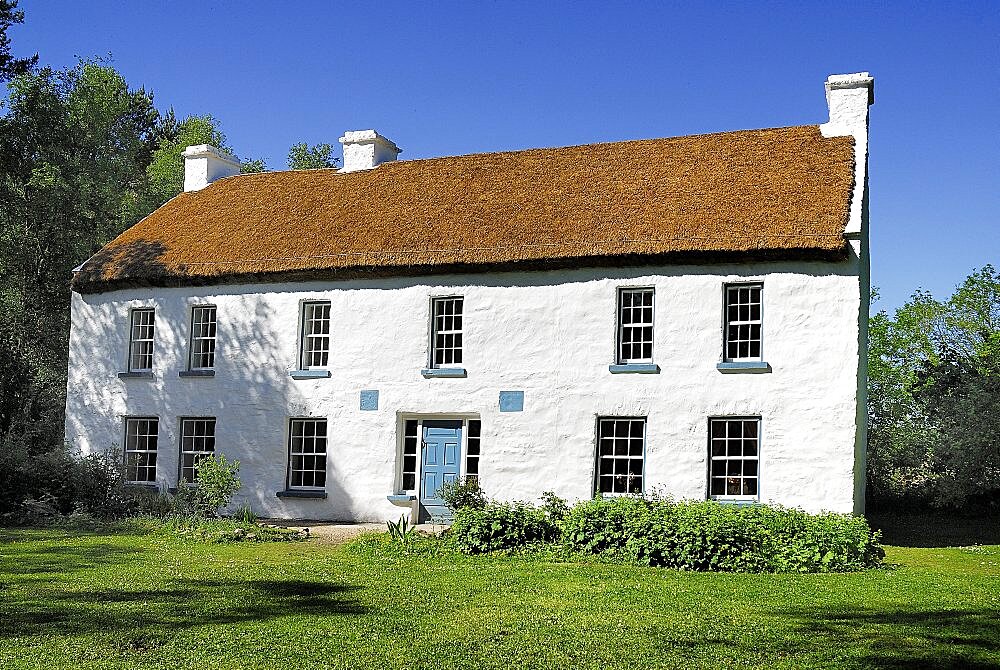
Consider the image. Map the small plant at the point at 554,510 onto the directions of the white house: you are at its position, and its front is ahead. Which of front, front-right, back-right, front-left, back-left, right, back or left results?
front

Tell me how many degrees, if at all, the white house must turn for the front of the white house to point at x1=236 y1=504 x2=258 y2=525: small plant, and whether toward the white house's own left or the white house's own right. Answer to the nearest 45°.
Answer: approximately 90° to the white house's own right

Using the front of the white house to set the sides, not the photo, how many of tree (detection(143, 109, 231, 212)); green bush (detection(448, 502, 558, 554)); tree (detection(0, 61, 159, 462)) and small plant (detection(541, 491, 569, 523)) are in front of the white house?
2

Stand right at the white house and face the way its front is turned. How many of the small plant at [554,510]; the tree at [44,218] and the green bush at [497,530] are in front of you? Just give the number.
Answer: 2

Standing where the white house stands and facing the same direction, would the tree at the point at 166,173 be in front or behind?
behind

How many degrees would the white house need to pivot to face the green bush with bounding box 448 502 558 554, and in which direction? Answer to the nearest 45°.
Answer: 0° — it already faces it

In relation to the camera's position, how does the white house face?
facing the viewer
